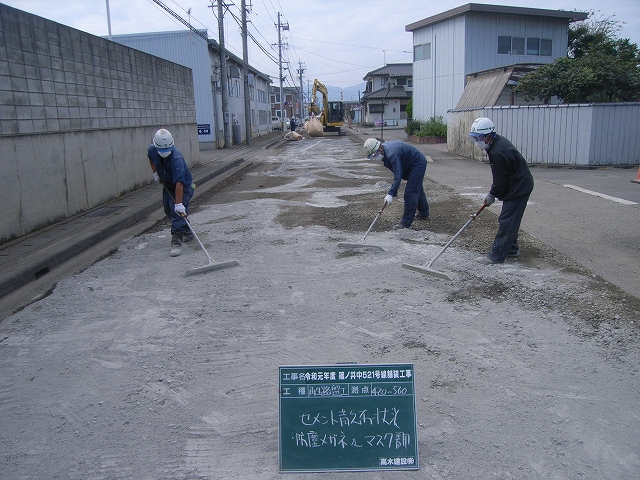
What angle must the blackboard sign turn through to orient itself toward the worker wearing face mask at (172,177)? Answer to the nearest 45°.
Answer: approximately 135° to its right

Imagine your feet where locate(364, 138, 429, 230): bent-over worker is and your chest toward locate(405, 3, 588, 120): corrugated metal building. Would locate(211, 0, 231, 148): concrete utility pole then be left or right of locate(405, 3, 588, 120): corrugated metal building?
left

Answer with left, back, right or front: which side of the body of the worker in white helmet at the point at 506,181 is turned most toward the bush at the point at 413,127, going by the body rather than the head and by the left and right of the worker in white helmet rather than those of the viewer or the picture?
right

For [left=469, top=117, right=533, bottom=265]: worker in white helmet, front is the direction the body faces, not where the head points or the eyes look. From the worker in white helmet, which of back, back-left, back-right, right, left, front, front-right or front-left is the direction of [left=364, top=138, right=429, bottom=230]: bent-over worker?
front-right

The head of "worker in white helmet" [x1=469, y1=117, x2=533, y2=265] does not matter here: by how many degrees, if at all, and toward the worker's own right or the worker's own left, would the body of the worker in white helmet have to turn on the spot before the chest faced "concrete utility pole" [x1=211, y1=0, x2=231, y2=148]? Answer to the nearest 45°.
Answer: approximately 45° to the worker's own right

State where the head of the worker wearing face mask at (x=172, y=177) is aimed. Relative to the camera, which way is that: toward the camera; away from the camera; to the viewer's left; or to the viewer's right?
toward the camera

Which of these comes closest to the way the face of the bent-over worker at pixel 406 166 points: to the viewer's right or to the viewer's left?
to the viewer's left

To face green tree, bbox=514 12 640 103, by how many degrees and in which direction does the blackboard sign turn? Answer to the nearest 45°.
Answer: approximately 135° to its left

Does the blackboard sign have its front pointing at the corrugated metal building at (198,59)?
no

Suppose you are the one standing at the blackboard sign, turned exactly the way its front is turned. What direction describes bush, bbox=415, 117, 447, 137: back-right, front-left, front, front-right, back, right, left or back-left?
back

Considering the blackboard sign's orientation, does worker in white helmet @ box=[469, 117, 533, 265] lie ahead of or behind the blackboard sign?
behind

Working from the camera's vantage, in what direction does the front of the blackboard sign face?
facing the viewer

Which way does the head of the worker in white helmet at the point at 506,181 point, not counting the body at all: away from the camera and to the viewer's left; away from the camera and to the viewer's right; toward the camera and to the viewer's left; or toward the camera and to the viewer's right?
toward the camera and to the viewer's left

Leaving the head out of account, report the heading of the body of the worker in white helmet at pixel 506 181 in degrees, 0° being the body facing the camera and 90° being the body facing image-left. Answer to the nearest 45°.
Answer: approximately 90°

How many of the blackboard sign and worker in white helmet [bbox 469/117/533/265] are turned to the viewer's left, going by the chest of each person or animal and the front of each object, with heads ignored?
1

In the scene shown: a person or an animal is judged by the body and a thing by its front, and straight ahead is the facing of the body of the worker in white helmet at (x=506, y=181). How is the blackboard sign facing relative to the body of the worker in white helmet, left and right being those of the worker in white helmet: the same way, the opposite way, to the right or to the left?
to the left
